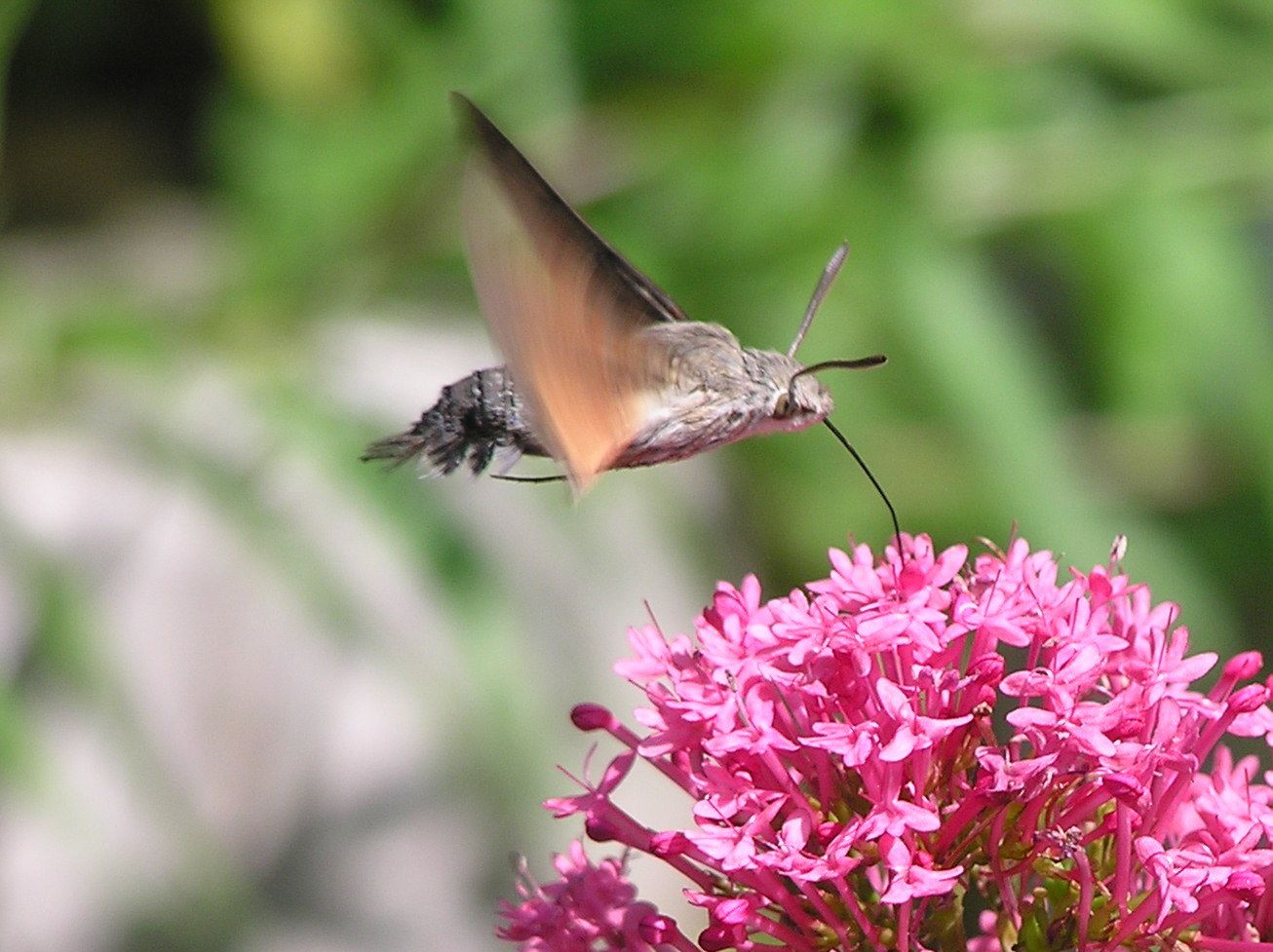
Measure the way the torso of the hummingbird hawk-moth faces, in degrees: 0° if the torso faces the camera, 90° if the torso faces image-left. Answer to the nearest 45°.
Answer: approximately 270°
